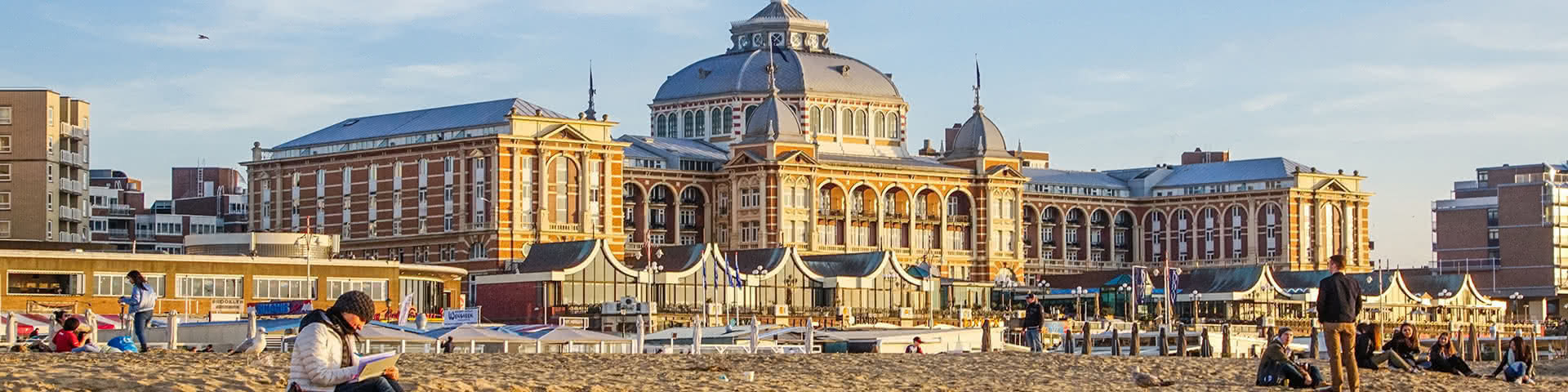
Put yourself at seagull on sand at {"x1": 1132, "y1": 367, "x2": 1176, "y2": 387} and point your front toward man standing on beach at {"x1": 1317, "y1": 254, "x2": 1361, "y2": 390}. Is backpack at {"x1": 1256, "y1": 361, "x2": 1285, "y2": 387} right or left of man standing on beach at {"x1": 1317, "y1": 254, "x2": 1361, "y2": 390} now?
left

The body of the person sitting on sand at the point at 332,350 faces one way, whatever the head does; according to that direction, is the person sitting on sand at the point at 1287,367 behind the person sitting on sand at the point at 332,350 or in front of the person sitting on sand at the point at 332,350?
in front

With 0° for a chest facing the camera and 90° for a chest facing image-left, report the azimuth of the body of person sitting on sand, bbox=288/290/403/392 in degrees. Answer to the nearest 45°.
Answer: approximately 270°

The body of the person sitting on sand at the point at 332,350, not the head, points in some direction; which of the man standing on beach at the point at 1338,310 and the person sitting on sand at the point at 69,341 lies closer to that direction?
the man standing on beach

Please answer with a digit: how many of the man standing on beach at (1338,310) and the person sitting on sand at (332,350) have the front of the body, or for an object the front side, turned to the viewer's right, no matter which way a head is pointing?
1
